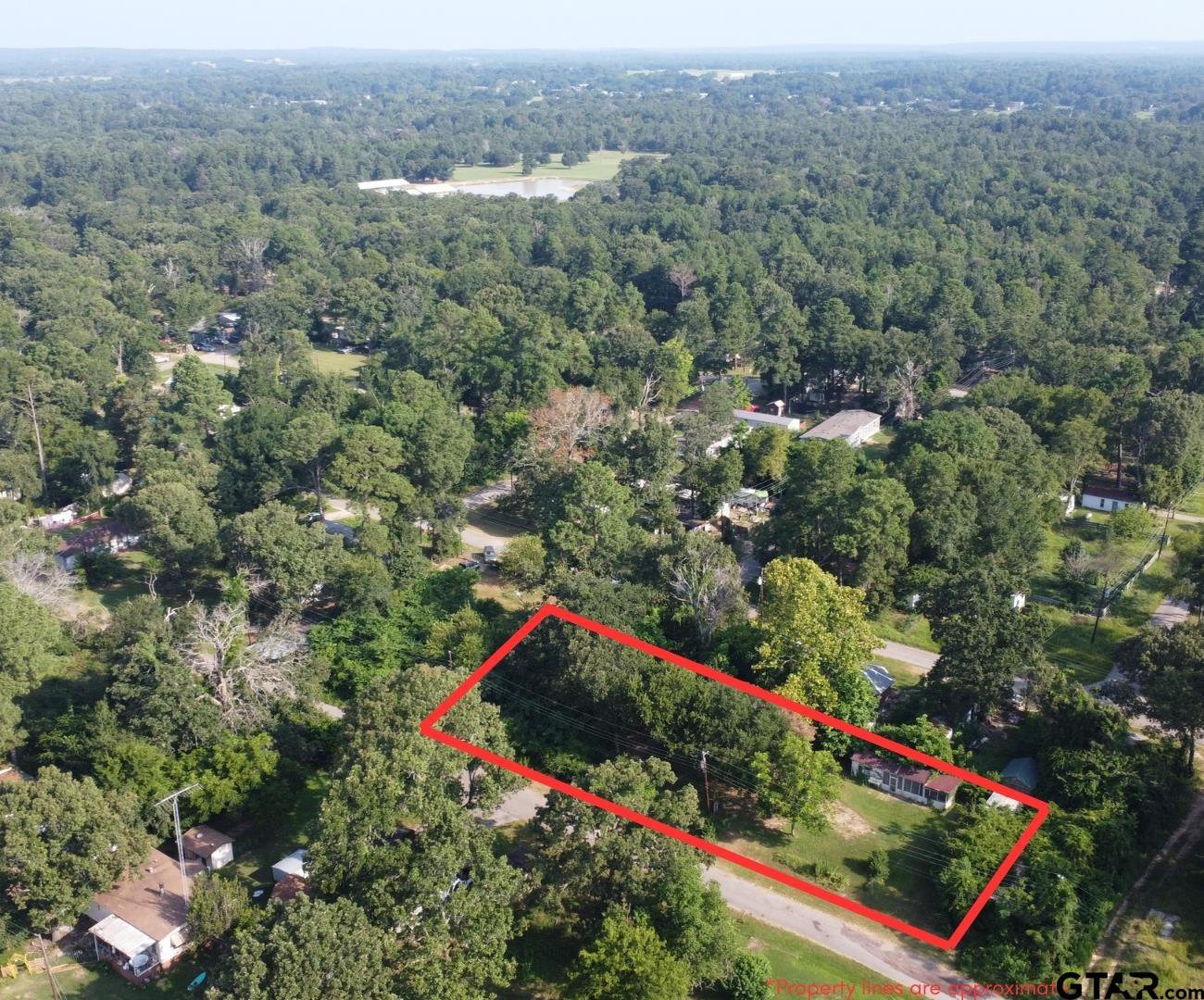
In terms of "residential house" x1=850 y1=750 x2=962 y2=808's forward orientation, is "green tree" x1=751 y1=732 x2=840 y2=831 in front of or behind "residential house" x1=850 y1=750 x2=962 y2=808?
in front

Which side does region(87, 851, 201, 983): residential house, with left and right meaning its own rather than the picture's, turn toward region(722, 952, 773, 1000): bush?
left

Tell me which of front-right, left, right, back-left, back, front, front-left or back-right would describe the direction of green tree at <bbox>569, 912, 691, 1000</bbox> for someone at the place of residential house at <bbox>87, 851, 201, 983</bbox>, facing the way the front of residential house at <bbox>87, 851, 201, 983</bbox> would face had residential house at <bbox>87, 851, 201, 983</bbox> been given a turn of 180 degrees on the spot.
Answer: right

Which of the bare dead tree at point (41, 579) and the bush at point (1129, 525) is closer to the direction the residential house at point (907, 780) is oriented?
the bare dead tree

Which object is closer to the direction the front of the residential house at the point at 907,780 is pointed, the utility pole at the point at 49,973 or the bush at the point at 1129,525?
the utility pole

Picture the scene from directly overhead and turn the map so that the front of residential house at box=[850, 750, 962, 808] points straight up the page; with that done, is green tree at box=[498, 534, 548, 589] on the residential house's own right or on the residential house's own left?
on the residential house's own right

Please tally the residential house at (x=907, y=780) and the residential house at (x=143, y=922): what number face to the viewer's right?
0

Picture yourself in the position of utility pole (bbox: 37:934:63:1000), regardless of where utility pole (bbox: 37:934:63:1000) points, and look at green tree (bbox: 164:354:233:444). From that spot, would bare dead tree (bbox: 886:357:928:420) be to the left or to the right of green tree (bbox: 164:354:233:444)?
right

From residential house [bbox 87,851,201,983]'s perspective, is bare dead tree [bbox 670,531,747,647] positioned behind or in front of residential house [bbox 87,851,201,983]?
behind

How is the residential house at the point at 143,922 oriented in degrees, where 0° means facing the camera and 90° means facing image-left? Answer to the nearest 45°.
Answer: approximately 45°

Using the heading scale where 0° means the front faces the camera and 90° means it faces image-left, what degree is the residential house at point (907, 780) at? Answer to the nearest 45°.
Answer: approximately 45°

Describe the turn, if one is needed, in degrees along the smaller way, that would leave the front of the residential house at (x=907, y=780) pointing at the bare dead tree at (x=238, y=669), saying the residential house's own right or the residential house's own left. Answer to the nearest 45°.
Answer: approximately 45° to the residential house's own right
